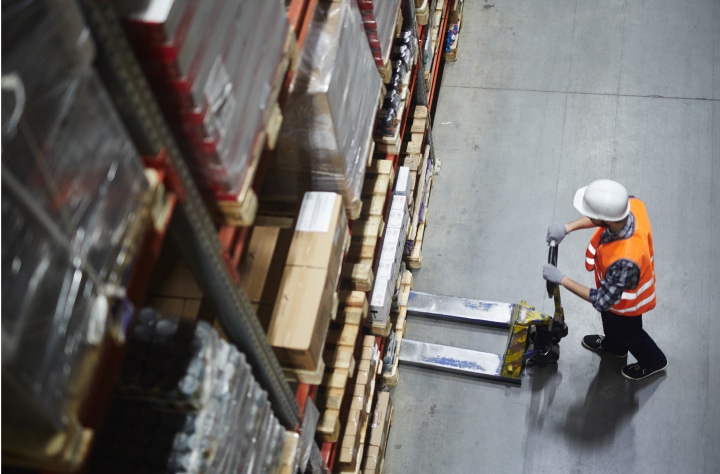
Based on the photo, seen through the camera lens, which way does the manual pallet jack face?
facing to the left of the viewer

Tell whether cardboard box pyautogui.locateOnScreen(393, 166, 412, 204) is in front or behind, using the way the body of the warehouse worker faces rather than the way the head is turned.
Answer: in front

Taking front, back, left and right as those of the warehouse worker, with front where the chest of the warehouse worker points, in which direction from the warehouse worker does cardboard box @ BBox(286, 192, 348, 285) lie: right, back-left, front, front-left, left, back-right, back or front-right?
front-left

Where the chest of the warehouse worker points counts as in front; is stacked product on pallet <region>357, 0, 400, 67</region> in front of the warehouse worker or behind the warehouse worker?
in front

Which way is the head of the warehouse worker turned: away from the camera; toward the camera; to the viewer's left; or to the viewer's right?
to the viewer's left

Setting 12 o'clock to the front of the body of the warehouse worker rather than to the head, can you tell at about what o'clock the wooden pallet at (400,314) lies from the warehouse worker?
The wooden pallet is roughly at 1 o'clock from the warehouse worker.

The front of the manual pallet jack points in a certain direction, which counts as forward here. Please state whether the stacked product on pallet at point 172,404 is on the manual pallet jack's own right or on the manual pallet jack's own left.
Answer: on the manual pallet jack's own left

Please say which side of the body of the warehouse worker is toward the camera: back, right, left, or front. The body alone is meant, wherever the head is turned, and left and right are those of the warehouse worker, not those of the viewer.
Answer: left
